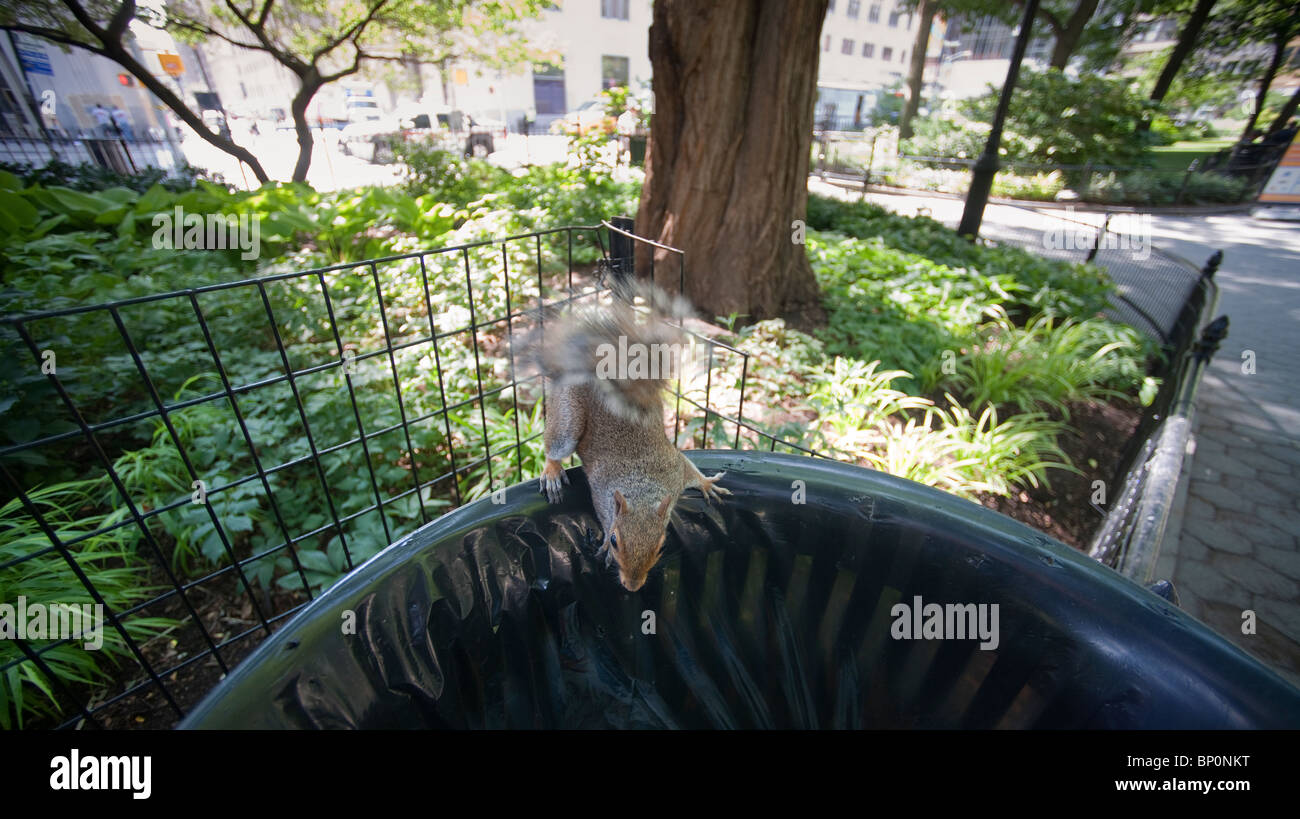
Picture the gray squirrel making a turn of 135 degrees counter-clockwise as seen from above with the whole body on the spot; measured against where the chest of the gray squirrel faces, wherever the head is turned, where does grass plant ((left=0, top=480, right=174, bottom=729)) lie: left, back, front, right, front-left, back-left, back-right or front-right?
back-left

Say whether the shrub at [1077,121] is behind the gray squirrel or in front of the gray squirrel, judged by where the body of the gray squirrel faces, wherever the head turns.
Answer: behind

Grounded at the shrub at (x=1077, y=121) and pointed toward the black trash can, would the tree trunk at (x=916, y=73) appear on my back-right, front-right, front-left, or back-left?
back-right

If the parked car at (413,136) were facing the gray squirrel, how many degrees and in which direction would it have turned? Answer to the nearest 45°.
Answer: approximately 45° to its left

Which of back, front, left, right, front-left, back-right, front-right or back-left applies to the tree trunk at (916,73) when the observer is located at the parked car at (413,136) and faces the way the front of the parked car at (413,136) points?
back-left

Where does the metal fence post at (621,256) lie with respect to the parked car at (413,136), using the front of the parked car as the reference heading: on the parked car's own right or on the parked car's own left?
on the parked car's own left

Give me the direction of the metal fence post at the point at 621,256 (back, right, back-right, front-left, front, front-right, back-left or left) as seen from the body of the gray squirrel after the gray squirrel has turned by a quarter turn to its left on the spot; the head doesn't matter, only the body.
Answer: left

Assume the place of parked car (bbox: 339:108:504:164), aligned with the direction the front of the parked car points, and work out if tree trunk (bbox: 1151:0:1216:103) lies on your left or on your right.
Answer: on your left

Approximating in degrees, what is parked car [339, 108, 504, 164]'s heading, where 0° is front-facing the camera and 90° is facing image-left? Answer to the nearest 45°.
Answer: approximately 45°

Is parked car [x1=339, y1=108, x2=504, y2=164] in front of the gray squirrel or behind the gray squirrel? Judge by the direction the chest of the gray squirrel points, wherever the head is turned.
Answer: behind

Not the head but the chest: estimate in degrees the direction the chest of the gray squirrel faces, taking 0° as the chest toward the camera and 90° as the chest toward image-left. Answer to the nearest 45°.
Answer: approximately 0°

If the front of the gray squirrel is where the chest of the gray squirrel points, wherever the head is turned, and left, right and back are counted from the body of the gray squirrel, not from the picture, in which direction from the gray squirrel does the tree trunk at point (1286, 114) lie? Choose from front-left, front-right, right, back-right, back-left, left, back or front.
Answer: back-left

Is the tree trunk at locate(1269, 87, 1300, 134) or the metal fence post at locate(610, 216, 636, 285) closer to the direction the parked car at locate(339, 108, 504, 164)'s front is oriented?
the metal fence post

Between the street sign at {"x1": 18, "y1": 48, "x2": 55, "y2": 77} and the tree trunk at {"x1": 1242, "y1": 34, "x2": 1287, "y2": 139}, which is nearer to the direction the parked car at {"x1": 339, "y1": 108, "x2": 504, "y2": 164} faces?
the street sign

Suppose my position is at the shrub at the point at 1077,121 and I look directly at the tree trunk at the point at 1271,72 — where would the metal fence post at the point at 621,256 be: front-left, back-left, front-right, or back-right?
back-right
